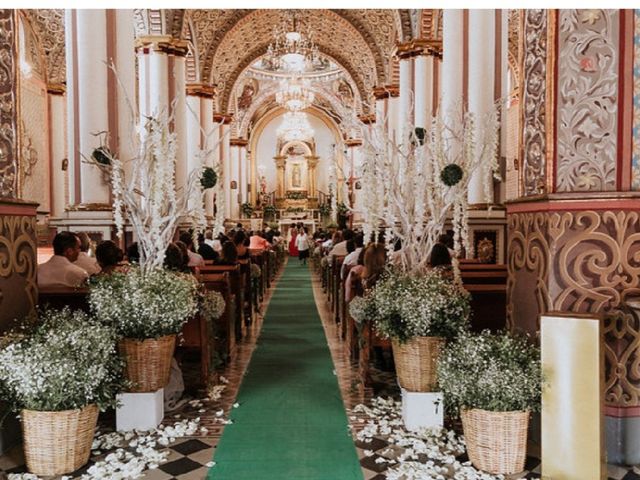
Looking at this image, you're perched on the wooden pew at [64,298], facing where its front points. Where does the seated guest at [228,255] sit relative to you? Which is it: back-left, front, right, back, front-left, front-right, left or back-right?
front-right

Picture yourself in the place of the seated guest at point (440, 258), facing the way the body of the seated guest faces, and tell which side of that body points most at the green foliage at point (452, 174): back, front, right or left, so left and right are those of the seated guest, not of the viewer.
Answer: back

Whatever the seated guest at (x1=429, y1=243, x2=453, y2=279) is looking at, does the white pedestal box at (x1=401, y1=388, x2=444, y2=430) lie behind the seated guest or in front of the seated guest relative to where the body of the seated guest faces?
behind

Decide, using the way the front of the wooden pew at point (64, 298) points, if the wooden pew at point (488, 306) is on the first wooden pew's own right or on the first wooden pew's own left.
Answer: on the first wooden pew's own right

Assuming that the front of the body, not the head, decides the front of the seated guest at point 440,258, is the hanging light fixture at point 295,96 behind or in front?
in front

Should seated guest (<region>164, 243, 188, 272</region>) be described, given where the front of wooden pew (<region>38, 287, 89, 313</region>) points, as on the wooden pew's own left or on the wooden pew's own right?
on the wooden pew's own right

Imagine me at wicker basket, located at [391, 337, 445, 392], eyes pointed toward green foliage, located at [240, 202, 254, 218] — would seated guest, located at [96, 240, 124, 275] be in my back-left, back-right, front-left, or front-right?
front-left

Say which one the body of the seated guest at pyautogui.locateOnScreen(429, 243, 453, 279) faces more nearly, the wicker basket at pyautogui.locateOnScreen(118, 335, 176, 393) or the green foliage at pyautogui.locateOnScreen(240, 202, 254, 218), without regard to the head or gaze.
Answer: the green foliage

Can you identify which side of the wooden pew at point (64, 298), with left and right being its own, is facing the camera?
back

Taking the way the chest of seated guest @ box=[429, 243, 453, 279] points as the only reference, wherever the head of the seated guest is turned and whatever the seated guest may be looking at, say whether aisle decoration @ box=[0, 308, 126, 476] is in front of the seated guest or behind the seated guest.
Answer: behind

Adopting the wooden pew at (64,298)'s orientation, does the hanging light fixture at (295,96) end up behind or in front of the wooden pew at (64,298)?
in front

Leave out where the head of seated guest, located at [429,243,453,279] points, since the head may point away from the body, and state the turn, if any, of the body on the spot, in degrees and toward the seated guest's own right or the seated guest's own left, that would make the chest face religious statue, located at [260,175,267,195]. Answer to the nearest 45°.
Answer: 0° — they already face it

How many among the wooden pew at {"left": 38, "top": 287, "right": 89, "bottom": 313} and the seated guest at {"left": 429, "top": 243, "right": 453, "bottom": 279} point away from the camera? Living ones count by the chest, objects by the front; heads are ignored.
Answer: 2

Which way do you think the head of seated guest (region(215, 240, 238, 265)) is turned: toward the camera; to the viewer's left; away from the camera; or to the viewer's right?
away from the camera

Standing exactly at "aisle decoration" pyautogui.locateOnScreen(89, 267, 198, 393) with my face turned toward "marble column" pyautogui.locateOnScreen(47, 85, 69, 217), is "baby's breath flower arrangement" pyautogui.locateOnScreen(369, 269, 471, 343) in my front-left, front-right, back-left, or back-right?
back-right

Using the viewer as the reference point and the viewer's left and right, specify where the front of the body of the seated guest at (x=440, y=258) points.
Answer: facing away from the viewer

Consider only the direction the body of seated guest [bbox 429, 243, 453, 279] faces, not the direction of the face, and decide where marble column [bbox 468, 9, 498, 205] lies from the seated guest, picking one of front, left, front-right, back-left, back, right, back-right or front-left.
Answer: front

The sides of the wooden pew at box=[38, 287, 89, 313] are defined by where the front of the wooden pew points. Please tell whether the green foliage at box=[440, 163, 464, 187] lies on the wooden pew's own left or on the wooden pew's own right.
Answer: on the wooden pew's own right

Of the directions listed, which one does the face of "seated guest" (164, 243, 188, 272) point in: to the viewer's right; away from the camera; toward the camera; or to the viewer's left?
away from the camera

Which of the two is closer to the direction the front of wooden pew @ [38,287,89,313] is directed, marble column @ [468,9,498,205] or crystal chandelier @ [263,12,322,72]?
the crystal chandelier
